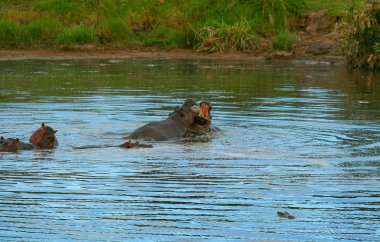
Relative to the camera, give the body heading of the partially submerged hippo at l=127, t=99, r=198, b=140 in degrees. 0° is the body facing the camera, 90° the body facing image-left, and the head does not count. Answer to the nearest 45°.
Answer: approximately 270°

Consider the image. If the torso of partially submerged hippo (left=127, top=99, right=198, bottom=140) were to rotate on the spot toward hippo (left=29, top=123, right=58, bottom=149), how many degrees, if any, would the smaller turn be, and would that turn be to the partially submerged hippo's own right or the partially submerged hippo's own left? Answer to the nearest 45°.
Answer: approximately 135° to the partially submerged hippo's own right

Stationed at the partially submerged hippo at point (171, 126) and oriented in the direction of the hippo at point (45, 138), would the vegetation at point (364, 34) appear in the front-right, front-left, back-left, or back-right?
back-right

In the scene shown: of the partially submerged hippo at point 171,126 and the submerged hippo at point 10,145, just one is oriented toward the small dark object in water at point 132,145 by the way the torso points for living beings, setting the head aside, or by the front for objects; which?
the submerged hippo at point 10,145

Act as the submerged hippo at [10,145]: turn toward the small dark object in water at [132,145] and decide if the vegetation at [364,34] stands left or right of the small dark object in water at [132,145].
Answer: left

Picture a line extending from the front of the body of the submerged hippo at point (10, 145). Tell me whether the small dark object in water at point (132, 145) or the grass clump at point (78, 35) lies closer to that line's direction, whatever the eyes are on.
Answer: the small dark object in water

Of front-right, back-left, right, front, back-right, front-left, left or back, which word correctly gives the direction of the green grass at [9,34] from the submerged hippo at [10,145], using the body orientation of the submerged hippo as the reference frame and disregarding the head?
left

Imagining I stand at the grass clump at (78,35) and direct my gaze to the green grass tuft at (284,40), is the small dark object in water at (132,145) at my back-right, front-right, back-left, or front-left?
front-right

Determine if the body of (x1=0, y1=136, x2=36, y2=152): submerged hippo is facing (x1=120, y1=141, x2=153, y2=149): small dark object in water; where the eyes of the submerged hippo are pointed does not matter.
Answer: yes

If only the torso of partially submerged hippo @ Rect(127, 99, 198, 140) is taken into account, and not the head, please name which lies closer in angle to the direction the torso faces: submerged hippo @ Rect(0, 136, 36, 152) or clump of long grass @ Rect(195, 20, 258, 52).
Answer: the clump of long grass
